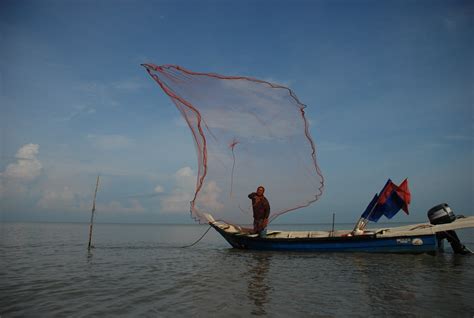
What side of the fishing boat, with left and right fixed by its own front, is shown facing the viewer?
left
